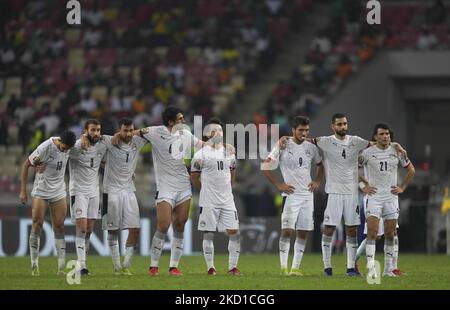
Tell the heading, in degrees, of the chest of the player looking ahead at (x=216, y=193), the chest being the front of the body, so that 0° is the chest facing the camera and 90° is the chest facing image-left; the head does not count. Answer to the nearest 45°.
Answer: approximately 0°

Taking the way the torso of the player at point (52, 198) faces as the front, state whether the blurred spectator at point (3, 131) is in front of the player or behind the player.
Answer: behind

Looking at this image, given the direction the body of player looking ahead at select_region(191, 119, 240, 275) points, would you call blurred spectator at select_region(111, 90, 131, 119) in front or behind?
behind

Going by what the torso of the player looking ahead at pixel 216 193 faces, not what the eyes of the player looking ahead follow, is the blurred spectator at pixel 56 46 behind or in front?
behind

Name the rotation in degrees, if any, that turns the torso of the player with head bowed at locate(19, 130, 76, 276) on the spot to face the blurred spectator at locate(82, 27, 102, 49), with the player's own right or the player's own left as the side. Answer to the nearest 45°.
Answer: approximately 135° to the player's own left

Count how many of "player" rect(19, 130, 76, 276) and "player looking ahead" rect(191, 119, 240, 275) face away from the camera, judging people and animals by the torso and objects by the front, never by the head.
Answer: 0

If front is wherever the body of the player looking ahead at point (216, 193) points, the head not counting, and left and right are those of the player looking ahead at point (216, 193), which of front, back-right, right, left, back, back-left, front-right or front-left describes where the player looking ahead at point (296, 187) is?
left

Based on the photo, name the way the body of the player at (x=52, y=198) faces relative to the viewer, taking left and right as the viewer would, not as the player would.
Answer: facing the viewer and to the right of the viewer
